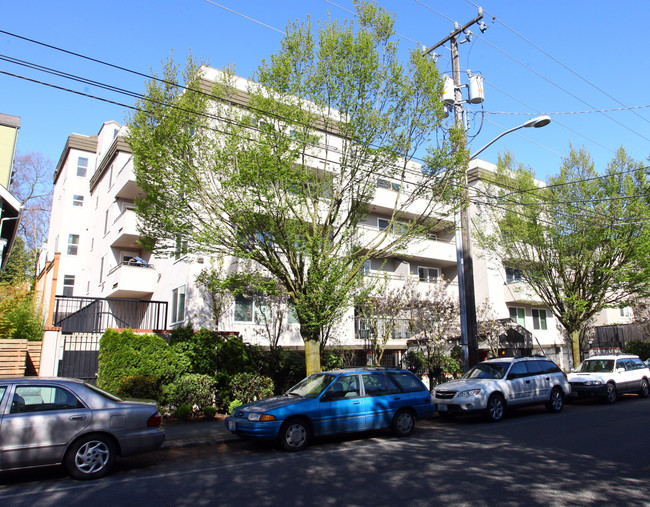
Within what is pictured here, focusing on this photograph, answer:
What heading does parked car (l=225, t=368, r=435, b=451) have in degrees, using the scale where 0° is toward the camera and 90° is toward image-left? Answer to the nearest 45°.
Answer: approximately 45°

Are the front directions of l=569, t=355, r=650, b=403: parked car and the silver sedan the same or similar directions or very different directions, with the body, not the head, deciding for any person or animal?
same or similar directions

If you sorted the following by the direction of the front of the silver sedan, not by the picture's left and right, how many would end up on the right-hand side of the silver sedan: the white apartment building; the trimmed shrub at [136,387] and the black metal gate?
3

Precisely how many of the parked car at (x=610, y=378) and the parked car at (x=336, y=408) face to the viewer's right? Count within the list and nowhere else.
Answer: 0

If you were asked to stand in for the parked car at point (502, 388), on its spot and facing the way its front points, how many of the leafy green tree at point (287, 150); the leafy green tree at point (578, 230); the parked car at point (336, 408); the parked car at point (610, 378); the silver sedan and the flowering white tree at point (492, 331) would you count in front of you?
3

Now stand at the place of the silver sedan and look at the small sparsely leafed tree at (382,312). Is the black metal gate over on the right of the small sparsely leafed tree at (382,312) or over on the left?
left

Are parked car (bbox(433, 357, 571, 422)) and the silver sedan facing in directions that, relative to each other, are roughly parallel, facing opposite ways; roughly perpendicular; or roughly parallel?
roughly parallel

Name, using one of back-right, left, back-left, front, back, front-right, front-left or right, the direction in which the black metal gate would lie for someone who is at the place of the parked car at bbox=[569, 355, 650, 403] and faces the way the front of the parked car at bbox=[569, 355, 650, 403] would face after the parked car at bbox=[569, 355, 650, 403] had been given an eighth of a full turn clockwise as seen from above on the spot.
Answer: front-left

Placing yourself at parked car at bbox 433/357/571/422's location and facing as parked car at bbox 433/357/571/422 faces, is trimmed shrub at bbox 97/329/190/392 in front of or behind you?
in front

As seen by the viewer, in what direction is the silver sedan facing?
to the viewer's left

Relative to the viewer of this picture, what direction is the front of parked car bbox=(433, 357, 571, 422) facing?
facing the viewer and to the left of the viewer

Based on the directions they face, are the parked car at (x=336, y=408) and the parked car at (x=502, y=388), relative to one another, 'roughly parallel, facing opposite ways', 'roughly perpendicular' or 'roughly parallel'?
roughly parallel

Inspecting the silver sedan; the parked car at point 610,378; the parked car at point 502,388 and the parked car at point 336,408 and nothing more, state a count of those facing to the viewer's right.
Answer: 0

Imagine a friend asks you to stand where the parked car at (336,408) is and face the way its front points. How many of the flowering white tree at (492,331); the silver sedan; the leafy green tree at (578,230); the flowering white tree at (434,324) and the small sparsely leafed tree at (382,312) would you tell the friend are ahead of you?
1

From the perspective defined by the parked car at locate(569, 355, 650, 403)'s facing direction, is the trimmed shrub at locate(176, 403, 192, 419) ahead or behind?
ahead
